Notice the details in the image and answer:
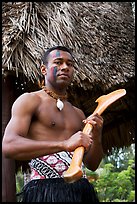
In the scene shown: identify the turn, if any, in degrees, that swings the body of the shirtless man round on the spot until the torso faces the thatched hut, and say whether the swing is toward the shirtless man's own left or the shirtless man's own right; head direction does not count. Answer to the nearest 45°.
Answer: approximately 135° to the shirtless man's own left

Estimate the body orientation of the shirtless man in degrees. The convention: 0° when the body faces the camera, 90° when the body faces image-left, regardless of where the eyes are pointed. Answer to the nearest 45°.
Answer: approximately 315°
